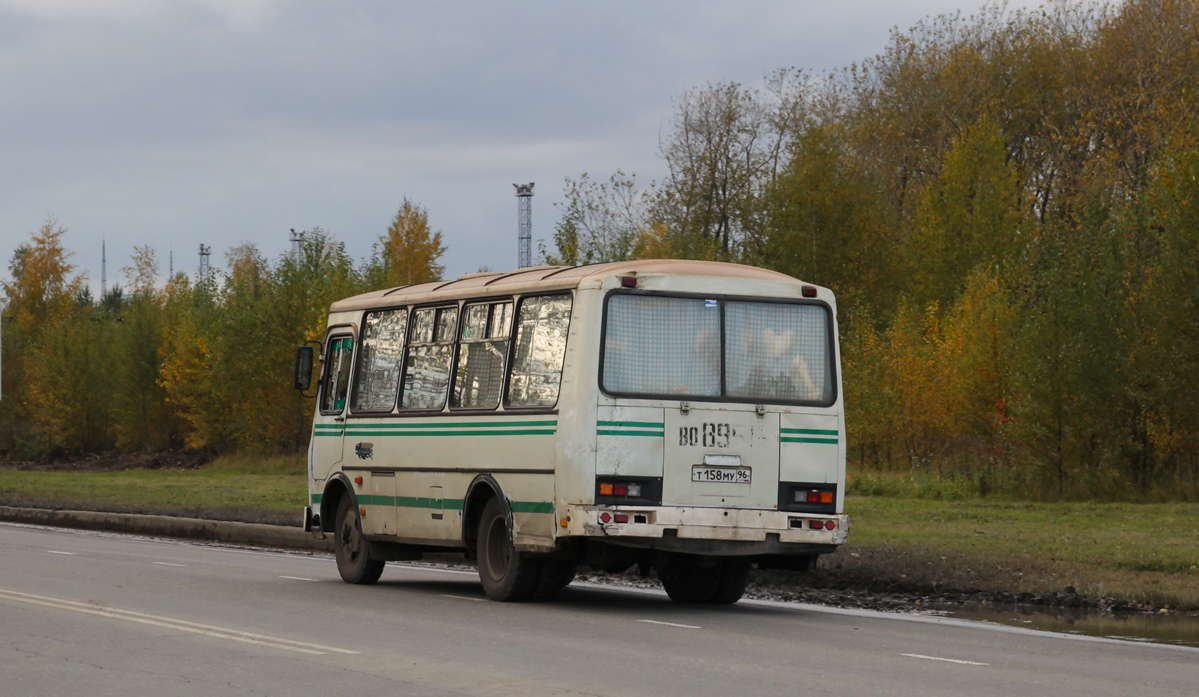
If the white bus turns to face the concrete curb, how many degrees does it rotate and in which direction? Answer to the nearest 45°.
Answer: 0° — it already faces it

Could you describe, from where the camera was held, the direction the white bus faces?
facing away from the viewer and to the left of the viewer
